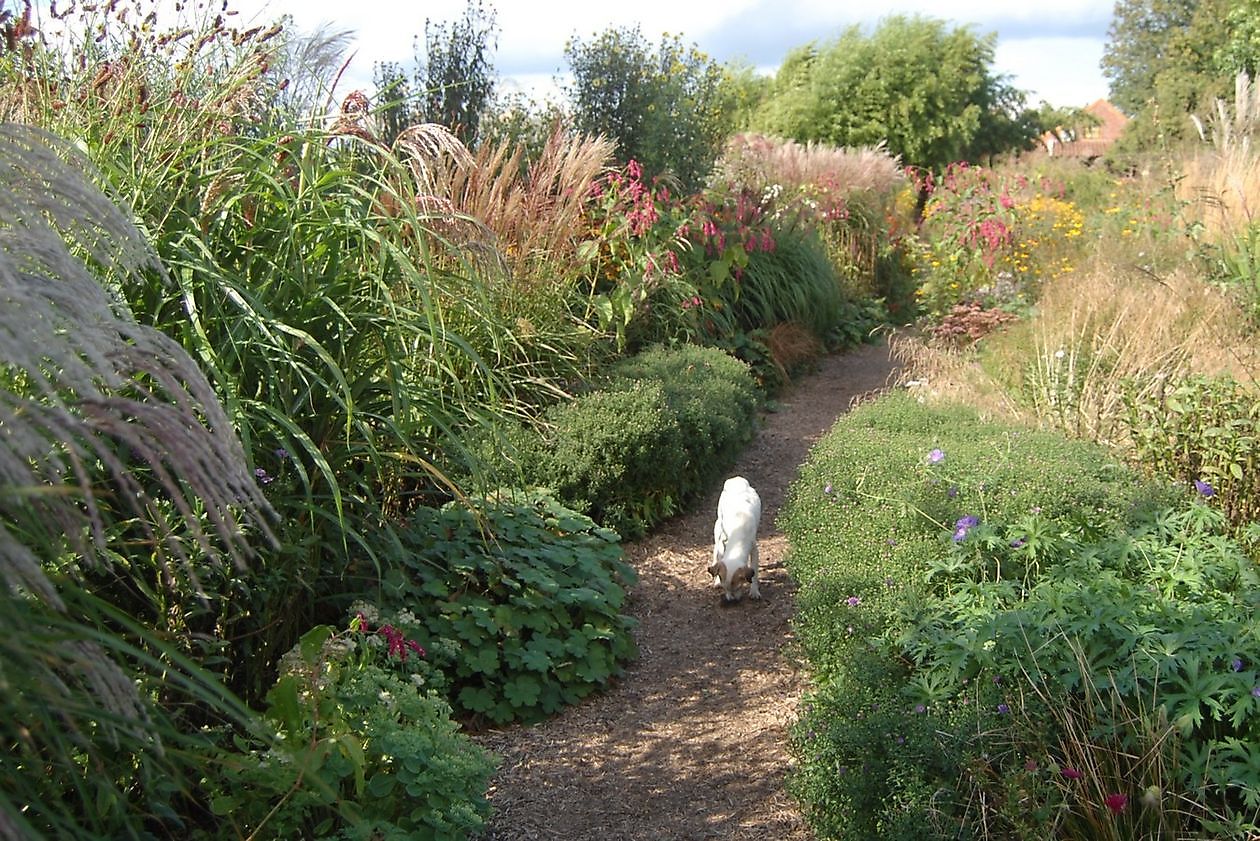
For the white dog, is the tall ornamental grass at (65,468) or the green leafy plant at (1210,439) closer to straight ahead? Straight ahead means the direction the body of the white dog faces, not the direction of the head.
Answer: the tall ornamental grass

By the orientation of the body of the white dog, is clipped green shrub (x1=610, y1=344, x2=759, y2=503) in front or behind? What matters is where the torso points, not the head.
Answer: behind

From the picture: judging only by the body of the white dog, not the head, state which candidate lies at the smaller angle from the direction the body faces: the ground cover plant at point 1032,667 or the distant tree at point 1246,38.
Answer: the ground cover plant

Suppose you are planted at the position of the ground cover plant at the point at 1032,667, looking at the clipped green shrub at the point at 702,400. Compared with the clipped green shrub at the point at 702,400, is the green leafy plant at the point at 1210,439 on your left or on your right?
right

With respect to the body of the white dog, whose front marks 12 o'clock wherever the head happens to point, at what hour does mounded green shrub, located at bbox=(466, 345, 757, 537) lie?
The mounded green shrub is roughly at 5 o'clock from the white dog.

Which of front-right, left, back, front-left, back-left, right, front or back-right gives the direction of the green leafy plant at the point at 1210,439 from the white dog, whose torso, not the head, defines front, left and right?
left

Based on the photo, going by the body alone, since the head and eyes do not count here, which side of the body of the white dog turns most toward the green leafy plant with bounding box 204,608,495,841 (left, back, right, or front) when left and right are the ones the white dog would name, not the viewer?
front

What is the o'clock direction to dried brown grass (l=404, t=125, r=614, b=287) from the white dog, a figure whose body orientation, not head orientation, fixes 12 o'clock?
The dried brown grass is roughly at 5 o'clock from the white dog.

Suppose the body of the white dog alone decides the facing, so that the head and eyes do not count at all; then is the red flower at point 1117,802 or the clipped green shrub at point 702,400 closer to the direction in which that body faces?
the red flower

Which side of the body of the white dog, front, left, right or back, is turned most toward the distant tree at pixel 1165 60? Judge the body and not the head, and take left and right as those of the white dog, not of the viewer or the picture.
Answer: back

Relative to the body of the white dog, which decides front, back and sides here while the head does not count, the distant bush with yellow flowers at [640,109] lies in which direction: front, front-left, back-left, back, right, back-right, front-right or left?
back

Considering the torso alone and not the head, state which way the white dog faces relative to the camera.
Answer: toward the camera

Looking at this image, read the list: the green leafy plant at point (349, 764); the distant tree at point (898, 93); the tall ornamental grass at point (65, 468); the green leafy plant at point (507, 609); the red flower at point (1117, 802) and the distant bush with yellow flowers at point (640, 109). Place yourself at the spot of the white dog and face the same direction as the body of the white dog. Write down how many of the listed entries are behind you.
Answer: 2

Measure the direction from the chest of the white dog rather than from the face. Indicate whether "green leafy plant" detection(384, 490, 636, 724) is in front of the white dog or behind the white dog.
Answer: in front

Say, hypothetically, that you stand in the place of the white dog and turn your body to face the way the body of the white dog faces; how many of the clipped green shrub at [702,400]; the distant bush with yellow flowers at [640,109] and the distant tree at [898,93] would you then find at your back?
3

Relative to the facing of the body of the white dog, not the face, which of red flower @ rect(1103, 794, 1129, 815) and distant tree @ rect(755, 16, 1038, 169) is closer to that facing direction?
the red flower
